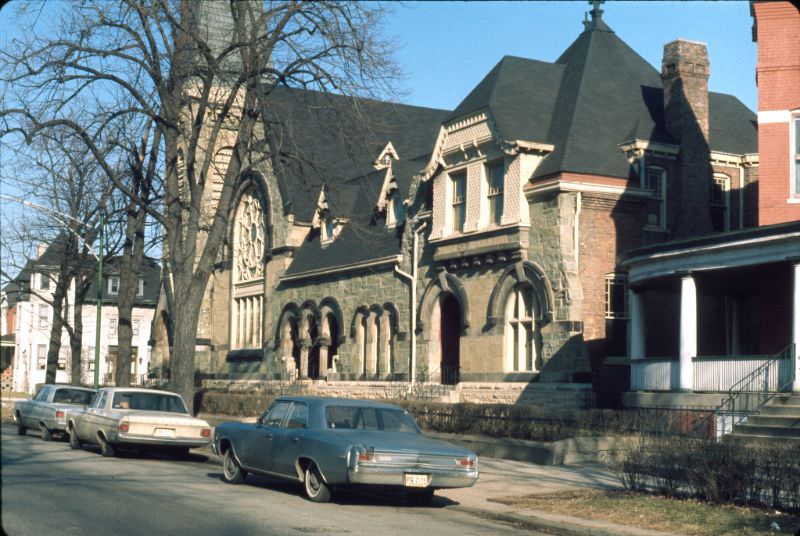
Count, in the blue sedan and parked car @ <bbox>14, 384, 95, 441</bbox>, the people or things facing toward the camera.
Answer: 0

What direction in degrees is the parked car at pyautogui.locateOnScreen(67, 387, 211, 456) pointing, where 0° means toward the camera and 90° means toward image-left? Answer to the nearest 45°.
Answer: approximately 135°

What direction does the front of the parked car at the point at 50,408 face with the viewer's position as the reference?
facing away from the viewer and to the left of the viewer

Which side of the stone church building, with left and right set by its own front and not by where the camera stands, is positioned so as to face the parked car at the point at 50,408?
front

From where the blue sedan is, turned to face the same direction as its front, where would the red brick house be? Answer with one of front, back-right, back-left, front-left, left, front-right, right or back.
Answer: right

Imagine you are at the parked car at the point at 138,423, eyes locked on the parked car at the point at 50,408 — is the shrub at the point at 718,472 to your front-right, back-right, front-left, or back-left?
back-right

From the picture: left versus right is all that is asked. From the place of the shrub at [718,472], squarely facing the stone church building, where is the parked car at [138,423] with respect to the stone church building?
left

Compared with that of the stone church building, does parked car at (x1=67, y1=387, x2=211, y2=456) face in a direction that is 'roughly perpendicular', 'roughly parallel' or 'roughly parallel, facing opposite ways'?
roughly perpendicular

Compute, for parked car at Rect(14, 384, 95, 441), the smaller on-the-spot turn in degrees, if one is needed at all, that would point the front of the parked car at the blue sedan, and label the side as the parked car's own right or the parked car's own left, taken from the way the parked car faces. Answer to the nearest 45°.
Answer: approximately 135° to the parked car's own left

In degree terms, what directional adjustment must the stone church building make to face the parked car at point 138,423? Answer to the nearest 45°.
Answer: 0° — it already faces it

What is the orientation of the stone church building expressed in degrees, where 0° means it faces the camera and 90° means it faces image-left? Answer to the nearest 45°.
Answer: approximately 45°

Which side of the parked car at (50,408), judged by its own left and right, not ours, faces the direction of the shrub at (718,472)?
back

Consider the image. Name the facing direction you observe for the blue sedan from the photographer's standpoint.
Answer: facing away from the viewer and to the left of the viewer

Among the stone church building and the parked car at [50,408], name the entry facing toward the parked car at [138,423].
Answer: the stone church building
